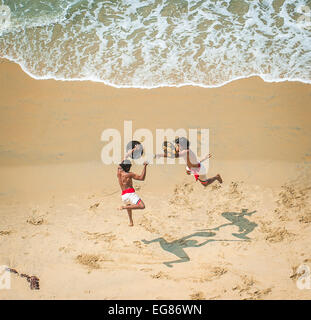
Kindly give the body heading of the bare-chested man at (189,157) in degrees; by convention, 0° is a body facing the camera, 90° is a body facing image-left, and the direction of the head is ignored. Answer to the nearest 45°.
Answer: approximately 90°

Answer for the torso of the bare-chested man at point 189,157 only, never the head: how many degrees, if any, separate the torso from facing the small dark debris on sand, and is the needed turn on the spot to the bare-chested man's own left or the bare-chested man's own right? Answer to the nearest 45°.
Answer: approximately 45° to the bare-chested man's own left
